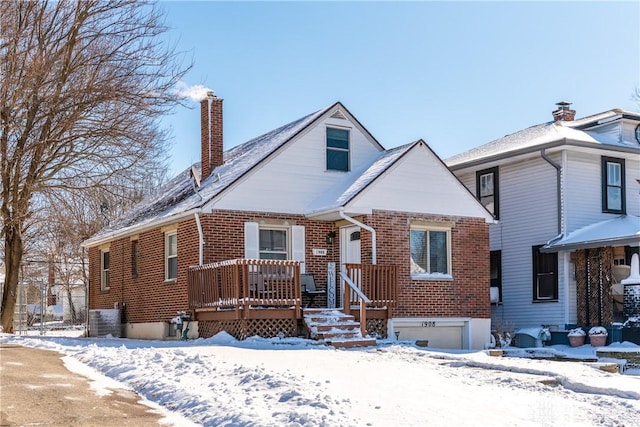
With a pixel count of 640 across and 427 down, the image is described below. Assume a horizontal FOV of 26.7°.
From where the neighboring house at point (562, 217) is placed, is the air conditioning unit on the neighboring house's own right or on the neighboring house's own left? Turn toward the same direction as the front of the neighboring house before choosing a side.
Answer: on the neighboring house's own right

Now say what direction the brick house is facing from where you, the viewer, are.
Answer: facing the viewer and to the right of the viewer

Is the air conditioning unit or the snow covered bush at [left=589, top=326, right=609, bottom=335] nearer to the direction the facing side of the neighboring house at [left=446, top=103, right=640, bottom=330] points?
the snow covered bush

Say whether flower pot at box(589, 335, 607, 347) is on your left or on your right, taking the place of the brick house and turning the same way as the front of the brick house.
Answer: on your left

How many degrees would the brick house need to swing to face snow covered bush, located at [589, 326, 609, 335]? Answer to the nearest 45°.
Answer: approximately 45° to its left

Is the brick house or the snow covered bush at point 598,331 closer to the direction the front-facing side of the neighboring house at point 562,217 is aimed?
the snow covered bush

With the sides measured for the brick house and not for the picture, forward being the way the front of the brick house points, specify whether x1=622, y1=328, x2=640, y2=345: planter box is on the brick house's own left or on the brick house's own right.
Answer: on the brick house's own left

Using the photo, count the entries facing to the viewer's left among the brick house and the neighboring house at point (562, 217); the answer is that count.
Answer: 0

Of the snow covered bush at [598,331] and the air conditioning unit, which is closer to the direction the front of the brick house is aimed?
the snow covered bush

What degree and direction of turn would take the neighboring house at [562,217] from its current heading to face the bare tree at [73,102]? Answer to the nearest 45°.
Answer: approximately 90° to its right

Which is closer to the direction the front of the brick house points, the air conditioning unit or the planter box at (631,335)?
the planter box

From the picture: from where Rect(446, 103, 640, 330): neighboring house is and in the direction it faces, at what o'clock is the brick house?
The brick house is roughly at 3 o'clock from the neighboring house.
